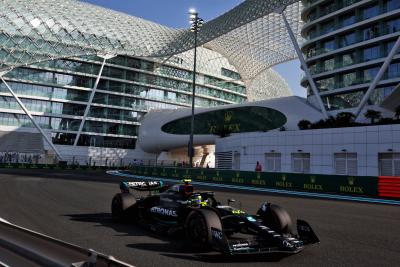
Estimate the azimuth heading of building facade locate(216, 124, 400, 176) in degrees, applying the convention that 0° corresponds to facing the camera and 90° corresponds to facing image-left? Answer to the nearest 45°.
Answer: approximately 45°

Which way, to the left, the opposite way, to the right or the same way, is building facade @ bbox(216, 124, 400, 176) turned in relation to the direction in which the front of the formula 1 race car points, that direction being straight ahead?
to the right

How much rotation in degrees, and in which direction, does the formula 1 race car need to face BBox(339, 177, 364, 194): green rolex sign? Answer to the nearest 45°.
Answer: approximately 90° to its left

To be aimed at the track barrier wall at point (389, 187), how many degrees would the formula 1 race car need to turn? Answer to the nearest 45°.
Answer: approximately 90° to its left

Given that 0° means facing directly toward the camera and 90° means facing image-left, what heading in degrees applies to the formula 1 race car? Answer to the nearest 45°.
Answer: approximately 315°

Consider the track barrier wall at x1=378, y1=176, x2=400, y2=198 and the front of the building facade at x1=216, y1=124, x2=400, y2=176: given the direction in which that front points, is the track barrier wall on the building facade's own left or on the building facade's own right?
on the building facade's own left

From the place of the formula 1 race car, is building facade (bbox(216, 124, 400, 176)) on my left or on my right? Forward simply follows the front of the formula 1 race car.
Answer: on my left
